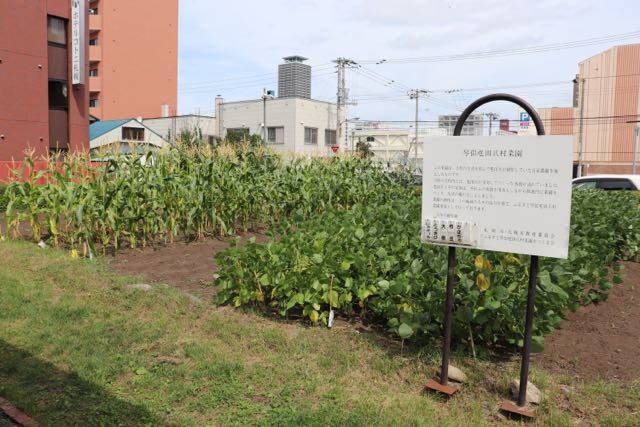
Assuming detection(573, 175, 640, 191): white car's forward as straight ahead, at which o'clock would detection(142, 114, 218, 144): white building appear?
The white building is roughly at 1 o'clock from the white car.

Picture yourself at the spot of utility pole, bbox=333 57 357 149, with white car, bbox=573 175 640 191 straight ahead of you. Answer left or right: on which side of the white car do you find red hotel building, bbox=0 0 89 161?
right

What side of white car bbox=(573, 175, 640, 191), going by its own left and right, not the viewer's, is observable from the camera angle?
left

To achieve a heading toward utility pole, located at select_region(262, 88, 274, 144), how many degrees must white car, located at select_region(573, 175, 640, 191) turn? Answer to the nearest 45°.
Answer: approximately 45° to its right

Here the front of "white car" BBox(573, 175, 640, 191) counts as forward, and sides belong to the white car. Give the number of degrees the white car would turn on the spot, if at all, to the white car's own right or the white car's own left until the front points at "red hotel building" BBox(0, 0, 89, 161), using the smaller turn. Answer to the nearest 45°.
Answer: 0° — it already faces it

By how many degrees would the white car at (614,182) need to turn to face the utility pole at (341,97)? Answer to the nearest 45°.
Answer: approximately 45° to its right

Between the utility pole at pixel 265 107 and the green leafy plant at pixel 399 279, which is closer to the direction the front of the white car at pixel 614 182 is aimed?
the utility pole
